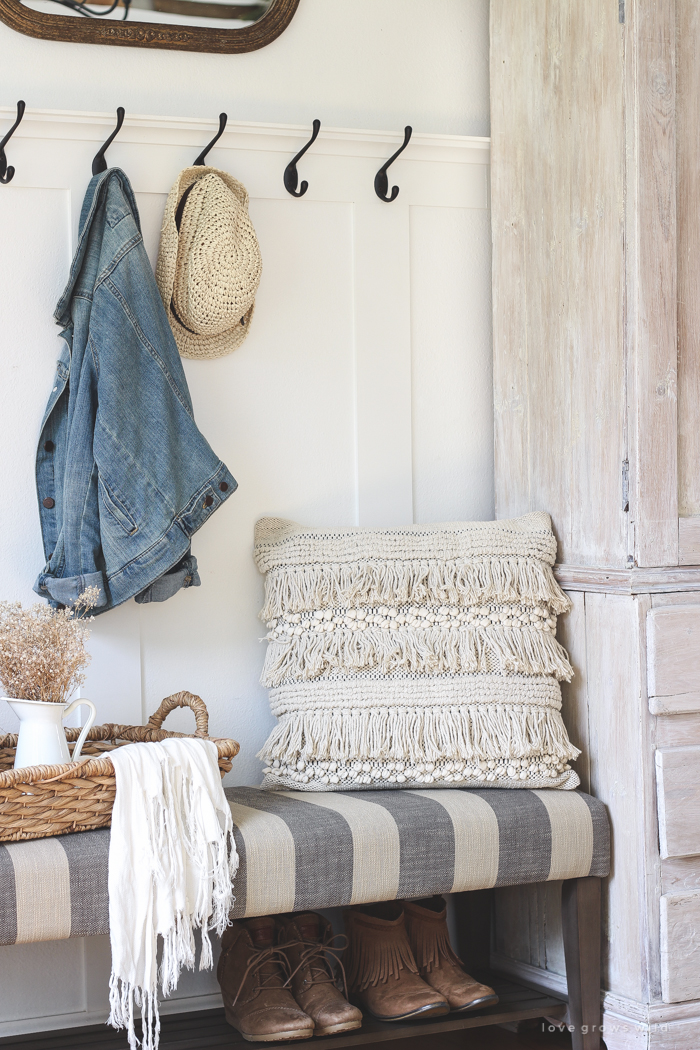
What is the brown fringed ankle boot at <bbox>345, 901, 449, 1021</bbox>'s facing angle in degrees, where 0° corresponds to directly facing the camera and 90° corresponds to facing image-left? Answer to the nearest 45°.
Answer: approximately 315°

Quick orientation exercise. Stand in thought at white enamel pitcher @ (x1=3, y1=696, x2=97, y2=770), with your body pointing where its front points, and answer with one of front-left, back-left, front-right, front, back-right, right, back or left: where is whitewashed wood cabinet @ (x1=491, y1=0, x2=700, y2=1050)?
back

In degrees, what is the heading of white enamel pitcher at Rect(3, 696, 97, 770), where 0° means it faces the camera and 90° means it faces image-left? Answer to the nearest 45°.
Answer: approximately 90°
